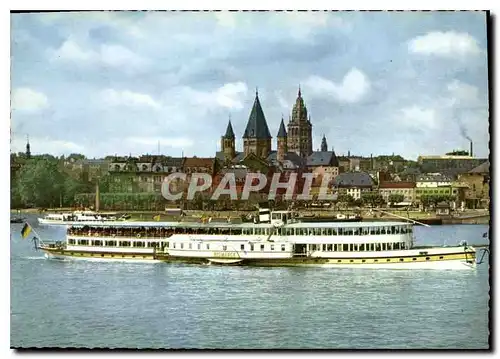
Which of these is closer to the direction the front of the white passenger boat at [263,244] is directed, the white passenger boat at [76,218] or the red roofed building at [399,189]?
the red roofed building

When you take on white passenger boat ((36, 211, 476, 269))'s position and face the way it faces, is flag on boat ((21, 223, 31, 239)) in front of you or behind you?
behind

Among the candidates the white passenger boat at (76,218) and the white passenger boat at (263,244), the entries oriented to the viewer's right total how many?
1

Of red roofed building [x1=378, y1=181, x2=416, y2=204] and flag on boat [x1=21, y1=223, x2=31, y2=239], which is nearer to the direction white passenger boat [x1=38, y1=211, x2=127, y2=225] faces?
the flag on boat

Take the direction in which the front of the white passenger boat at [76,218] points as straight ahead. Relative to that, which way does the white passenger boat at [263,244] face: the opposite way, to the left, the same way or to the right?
the opposite way

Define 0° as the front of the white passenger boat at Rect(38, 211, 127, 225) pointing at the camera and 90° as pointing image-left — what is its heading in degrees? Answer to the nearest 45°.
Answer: approximately 90°

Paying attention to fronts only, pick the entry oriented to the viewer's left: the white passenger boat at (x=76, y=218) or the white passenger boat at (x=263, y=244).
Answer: the white passenger boat at (x=76, y=218)

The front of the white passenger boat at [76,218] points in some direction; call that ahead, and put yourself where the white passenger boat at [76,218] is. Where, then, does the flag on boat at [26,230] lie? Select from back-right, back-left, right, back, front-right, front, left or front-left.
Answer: front-left

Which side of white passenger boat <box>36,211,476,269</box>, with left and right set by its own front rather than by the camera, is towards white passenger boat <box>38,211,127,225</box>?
left

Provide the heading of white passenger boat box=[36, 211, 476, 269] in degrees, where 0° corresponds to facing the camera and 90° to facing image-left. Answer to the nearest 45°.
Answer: approximately 270°

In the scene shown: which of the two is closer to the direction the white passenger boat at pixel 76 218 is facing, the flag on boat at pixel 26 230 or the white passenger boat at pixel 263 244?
the flag on boat
